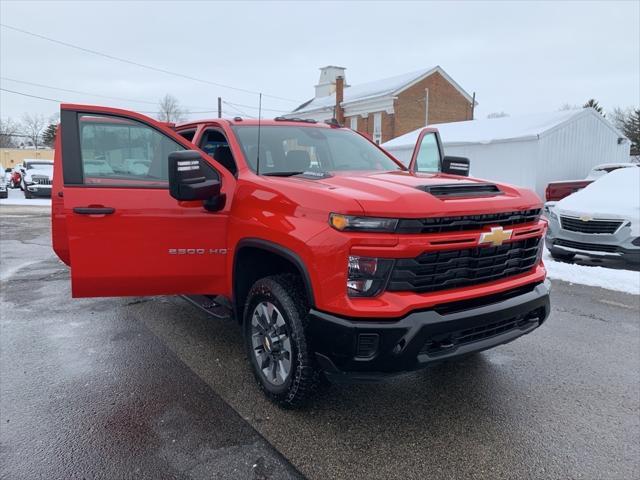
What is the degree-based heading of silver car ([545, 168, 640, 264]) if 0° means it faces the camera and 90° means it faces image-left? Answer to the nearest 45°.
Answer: approximately 45°

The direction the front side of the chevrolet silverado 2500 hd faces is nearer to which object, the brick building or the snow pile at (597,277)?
the snow pile

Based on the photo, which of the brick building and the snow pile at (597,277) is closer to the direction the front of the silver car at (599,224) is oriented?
the snow pile

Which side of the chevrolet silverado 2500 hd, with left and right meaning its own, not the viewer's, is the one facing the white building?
left

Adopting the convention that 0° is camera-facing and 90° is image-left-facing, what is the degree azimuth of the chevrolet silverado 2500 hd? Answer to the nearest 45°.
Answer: approximately 315°

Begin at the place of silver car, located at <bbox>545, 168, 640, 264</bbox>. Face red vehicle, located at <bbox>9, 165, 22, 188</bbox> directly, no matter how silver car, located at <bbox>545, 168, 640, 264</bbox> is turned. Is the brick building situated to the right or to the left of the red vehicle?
right

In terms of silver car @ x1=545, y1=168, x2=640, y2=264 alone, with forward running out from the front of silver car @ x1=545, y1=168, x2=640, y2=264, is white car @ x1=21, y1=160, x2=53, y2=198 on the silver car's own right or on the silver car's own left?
on the silver car's own right

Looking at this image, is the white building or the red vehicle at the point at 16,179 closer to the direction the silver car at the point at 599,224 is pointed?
the red vehicle

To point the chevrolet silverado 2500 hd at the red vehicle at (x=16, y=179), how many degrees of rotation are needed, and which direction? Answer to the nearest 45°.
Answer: approximately 180°

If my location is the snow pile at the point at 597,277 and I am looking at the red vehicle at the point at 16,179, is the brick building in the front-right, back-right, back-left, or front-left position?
front-right

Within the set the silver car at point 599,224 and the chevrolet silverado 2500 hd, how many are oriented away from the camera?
0

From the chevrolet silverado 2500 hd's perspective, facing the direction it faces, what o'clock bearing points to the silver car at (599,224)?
The silver car is roughly at 9 o'clock from the chevrolet silverado 2500 hd.

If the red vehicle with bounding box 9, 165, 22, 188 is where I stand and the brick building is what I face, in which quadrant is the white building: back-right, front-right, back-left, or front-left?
front-right

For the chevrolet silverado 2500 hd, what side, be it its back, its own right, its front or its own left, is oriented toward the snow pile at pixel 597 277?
left
